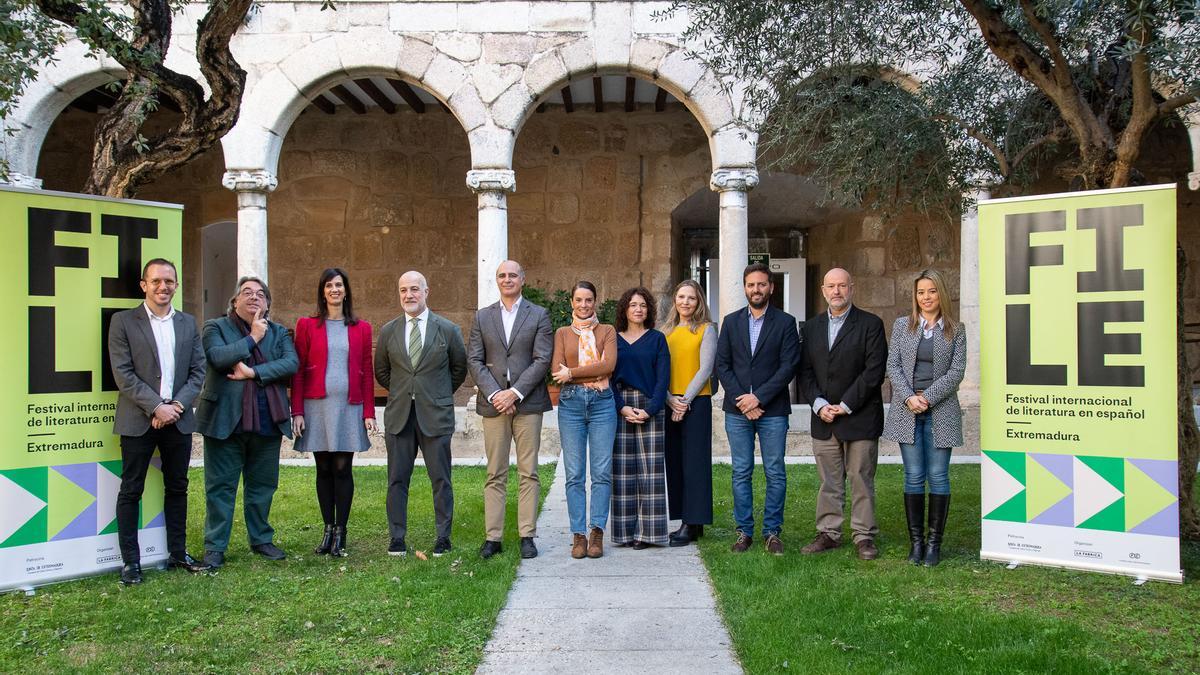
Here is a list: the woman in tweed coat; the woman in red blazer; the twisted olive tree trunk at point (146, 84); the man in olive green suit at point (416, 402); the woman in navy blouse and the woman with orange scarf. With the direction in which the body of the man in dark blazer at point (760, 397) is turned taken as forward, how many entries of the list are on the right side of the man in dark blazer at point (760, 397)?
5

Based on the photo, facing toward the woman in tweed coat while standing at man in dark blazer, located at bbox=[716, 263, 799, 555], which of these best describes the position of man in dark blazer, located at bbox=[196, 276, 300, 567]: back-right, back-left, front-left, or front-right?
back-right

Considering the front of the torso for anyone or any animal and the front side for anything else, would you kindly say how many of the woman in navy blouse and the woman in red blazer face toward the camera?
2

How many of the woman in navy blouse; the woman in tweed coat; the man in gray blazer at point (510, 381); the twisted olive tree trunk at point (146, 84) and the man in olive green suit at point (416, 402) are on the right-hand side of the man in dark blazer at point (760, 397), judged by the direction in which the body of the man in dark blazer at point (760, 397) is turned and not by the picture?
4

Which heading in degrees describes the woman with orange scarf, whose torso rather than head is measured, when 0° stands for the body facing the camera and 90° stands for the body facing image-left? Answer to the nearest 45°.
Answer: approximately 0°

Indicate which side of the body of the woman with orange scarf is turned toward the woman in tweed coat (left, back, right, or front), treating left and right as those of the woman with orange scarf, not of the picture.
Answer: left

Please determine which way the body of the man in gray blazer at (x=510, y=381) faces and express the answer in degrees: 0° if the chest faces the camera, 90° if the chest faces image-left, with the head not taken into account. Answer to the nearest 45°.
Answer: approximately 0°

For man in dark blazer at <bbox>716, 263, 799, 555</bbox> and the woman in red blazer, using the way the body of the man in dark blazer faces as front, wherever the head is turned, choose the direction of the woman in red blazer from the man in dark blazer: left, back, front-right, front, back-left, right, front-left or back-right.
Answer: right

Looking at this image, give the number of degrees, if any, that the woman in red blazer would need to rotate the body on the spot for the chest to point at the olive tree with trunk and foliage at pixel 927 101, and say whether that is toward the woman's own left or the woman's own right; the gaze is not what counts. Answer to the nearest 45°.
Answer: approximately 90° to the woman's own left

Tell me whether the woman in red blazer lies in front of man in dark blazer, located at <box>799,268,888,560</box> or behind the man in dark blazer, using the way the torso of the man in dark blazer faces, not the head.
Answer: in front

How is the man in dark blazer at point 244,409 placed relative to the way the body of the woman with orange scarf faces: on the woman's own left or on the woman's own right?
on the woman's own right
